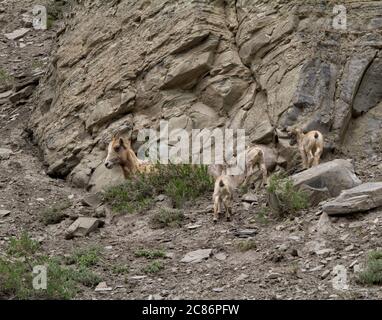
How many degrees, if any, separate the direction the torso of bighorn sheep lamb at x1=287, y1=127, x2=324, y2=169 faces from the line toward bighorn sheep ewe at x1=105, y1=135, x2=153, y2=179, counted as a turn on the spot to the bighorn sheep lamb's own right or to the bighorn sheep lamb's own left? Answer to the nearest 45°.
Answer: approximately 45° to the bighorn sheep lamb's own left

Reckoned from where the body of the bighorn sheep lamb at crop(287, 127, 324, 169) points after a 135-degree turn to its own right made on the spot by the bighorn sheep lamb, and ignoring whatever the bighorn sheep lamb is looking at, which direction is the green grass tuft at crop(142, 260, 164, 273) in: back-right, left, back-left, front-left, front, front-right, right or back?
back-right

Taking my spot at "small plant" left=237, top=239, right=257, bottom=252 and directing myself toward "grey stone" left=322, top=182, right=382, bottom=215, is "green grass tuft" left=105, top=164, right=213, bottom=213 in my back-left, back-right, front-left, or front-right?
back-left

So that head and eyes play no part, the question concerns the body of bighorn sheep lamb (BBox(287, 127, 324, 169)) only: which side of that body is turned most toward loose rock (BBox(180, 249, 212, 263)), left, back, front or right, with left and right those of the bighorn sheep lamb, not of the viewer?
left

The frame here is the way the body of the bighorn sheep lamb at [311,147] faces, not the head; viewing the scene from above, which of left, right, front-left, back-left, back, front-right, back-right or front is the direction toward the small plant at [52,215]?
front-left
